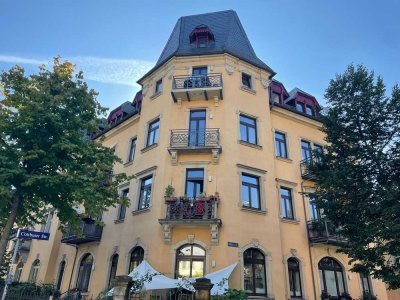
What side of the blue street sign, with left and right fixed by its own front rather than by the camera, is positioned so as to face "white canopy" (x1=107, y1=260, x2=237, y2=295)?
left

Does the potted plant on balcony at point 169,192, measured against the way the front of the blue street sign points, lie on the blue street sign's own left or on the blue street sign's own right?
on the blue street sign's own left

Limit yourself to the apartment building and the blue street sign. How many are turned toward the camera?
2

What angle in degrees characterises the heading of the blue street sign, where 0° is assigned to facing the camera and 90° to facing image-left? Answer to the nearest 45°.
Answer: approximately 0°

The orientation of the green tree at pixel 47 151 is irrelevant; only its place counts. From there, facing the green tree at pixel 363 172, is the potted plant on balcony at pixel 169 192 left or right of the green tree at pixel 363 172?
left

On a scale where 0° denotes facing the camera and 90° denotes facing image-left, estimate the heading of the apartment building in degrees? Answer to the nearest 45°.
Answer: approximately 0°

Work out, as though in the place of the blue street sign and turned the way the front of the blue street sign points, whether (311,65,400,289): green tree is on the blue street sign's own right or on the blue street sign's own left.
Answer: on the blue street sign's own left

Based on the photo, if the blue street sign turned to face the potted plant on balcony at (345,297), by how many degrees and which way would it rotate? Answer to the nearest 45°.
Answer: approximately 90° to its left

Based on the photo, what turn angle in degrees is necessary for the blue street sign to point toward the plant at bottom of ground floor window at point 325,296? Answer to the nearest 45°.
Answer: approximately 90° to its left
